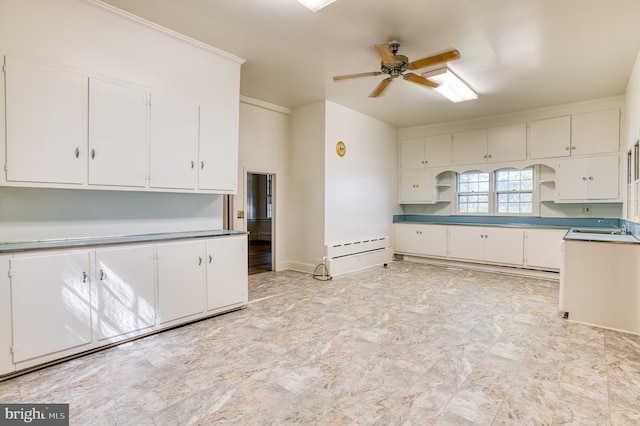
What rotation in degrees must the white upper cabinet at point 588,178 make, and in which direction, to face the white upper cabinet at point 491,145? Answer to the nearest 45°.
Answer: approximately 90° to its right

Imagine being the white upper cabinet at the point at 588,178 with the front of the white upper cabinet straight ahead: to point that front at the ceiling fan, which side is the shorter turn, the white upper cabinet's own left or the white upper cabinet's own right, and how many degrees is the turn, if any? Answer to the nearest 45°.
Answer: approximately 45° to the white upper cabinet's own right

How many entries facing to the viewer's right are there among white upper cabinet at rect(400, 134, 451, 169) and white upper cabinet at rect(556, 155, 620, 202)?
0

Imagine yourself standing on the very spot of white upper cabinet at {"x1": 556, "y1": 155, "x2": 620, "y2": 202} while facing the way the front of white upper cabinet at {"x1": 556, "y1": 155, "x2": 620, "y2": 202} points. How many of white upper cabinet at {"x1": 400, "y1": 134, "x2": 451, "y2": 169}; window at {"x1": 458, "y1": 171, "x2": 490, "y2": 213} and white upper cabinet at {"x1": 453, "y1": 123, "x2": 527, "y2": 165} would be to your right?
3

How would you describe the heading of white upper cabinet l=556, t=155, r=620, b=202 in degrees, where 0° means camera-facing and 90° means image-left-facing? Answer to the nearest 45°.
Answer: approximately 0°

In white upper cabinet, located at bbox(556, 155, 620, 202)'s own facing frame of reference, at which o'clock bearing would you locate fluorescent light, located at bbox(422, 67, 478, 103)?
The fluorescent light is roughly at 1 o'clock from the white upper cabinet.

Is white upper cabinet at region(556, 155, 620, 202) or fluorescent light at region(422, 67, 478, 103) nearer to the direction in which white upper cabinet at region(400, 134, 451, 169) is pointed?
the fluorescent light

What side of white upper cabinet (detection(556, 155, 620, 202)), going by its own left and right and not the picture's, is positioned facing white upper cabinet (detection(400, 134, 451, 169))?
right
